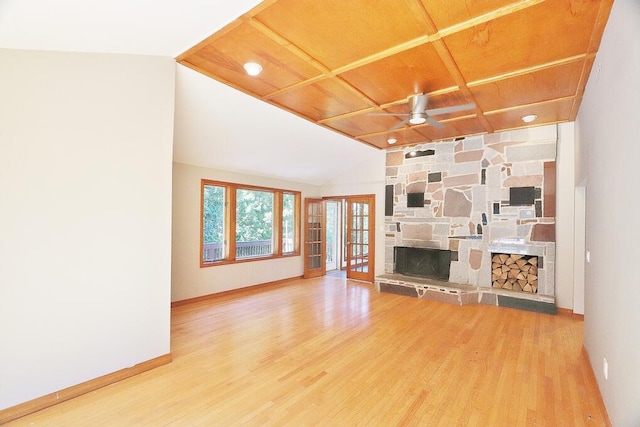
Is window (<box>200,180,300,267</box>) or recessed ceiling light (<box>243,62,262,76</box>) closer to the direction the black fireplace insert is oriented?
the recessed ceiling light

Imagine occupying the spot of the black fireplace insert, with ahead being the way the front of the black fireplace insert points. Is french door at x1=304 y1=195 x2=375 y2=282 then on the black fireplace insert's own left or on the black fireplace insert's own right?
on the black fireplace insert's own right

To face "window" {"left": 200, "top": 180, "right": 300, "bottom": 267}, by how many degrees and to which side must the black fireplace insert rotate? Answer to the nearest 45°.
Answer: approximately 90° to its right

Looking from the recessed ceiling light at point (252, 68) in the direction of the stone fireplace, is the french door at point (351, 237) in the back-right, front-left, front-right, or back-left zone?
front-left

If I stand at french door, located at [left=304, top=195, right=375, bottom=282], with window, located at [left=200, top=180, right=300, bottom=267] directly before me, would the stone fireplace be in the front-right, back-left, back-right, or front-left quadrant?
back-left

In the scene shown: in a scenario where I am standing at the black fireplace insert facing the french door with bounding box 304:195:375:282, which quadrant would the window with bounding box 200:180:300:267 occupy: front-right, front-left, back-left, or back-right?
front-left

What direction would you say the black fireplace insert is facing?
toward the camera

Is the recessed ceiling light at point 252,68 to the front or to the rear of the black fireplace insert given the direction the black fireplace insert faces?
to the front
